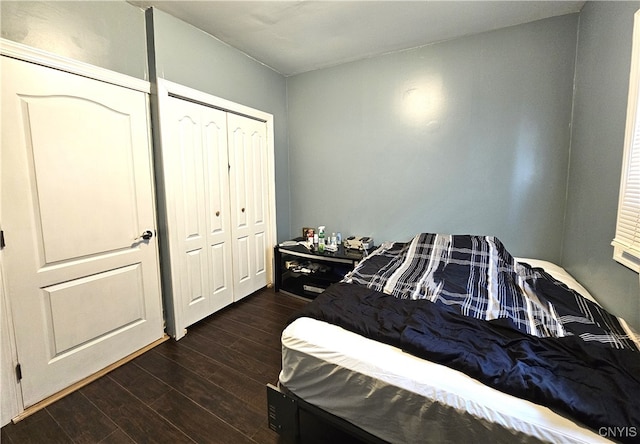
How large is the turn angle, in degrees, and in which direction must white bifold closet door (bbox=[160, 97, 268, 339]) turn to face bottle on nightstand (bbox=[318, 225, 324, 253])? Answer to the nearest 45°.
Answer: approximately 45° to its left

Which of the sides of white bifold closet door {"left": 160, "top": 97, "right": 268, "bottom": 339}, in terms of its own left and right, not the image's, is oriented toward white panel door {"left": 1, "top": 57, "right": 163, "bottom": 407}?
right

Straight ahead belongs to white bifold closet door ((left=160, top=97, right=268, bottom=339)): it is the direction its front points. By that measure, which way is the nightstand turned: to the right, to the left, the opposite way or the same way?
to the right

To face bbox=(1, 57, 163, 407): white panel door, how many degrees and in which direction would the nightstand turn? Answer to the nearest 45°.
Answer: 0° — it already faces it

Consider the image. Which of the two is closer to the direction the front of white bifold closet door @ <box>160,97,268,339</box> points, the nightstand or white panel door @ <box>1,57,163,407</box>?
the nightstand

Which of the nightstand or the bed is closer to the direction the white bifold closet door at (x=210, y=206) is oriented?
the bed

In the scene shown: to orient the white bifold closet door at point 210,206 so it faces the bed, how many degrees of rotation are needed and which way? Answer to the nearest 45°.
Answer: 0° — it already faces it

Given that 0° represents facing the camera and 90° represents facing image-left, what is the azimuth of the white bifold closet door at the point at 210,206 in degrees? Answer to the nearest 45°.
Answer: approximately 315°

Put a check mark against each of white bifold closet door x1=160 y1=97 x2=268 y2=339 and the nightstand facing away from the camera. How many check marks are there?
0

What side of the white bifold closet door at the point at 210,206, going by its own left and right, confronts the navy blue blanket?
front

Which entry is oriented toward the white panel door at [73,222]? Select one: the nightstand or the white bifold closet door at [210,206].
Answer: the nightstand
